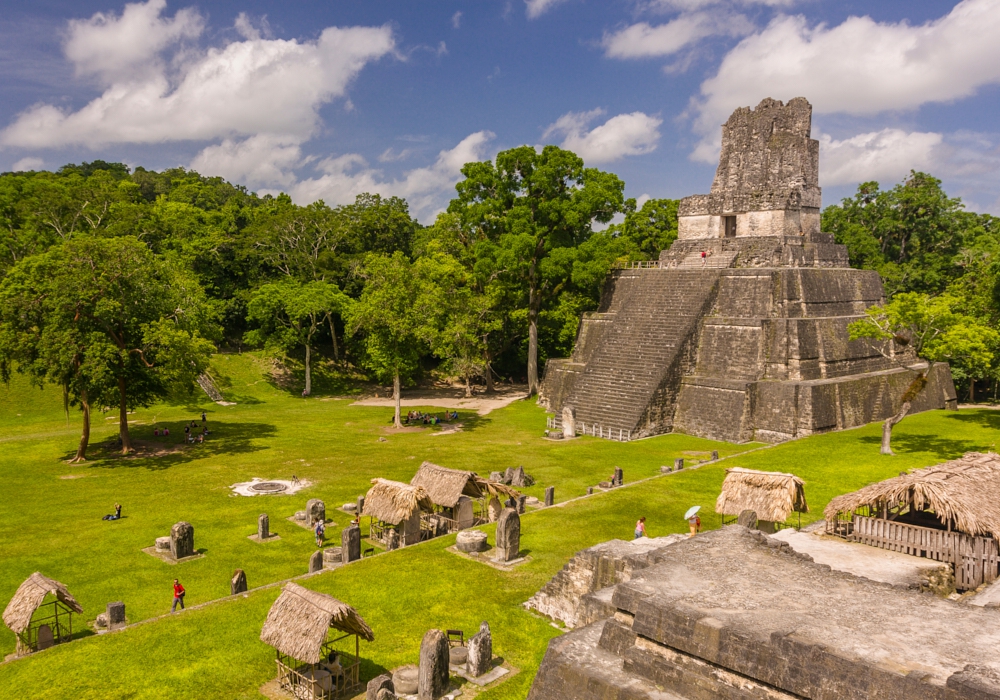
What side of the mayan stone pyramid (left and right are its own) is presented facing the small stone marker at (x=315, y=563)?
front

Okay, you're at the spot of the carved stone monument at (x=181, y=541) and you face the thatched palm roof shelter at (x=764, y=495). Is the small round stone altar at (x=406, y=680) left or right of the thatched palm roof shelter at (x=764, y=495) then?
right

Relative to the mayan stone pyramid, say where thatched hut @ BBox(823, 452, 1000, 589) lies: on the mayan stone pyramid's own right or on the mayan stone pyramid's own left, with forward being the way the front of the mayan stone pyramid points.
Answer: on the mayan stone pyramid's own left

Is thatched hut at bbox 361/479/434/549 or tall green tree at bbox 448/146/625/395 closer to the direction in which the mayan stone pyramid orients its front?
the thatched hut

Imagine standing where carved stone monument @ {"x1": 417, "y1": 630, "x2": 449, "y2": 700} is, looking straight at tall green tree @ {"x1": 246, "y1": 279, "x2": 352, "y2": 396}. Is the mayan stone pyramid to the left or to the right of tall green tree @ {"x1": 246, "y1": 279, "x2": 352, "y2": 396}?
right

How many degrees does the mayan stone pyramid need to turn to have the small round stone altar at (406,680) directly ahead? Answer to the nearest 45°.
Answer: approximately 45° to its left

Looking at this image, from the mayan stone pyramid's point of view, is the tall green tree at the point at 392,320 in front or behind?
in front

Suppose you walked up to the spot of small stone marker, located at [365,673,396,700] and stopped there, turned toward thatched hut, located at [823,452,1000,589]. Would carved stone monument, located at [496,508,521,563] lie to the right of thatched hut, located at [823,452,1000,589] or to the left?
left

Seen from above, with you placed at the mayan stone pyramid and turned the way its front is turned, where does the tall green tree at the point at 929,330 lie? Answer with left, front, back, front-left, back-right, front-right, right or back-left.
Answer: left

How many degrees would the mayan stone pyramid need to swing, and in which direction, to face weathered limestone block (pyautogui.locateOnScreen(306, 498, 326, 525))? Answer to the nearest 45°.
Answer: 0° — it already faces it

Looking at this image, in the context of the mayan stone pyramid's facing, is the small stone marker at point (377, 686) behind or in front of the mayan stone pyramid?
in front

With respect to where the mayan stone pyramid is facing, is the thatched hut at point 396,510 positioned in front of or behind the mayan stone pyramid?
in front

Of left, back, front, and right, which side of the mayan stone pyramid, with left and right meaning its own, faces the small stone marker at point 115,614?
front

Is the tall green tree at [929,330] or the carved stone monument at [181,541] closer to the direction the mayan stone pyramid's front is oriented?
the carved stone monument

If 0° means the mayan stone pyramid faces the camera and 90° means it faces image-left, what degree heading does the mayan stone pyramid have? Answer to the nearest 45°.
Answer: approximately 45°

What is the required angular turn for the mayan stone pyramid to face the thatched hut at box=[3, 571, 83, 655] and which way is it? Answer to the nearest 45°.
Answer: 0° — it already faces it
